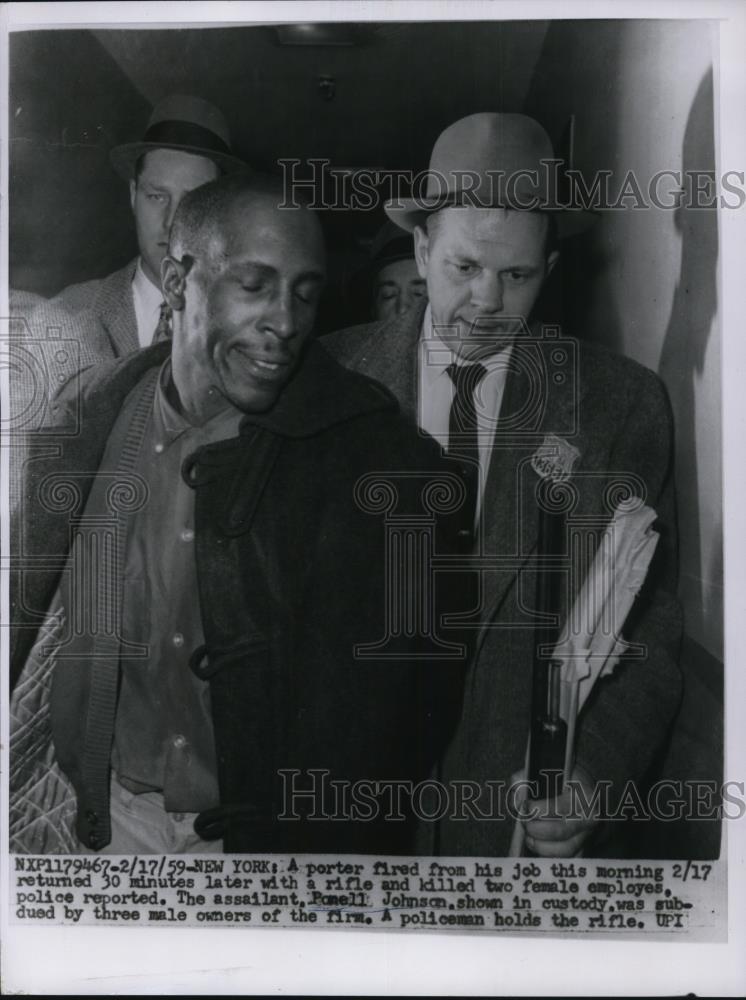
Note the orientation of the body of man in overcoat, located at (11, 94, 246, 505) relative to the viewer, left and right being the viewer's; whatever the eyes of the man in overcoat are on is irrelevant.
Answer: facing the viewer

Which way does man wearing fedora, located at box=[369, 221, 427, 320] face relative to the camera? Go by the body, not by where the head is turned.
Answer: toward the camera

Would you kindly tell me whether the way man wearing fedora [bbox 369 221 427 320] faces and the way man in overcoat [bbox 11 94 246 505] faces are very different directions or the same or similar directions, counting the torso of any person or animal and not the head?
same or similar directions

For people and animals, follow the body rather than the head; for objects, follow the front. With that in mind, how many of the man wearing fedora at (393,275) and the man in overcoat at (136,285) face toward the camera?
2

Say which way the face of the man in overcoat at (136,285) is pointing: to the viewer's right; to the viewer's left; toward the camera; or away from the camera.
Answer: toward the camera

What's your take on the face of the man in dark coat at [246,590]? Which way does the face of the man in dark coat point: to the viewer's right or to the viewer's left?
to the viewer's right
